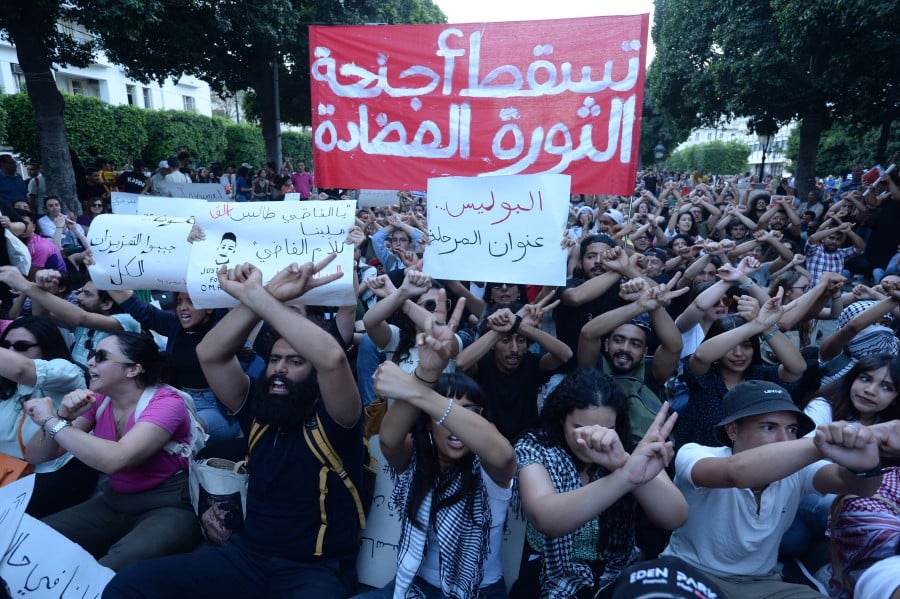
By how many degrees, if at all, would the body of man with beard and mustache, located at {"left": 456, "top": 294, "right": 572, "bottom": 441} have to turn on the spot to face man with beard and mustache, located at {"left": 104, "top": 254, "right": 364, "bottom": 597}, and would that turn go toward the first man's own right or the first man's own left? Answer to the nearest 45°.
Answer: approximately 45° to the first man's own right

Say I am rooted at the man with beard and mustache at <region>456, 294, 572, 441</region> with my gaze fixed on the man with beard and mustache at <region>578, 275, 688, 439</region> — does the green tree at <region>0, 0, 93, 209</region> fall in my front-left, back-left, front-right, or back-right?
back-left

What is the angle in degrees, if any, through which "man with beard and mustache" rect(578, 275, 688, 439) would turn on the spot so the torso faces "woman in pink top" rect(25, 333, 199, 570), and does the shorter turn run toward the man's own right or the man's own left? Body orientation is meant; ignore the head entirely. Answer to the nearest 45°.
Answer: approximately 45° to the man's own right

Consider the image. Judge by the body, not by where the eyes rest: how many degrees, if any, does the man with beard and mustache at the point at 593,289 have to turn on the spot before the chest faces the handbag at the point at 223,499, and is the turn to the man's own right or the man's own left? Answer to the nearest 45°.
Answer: approximately 45° to the man's own right

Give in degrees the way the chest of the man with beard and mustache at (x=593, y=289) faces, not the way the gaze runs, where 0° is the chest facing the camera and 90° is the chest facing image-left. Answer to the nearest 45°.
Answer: approximately 0°
